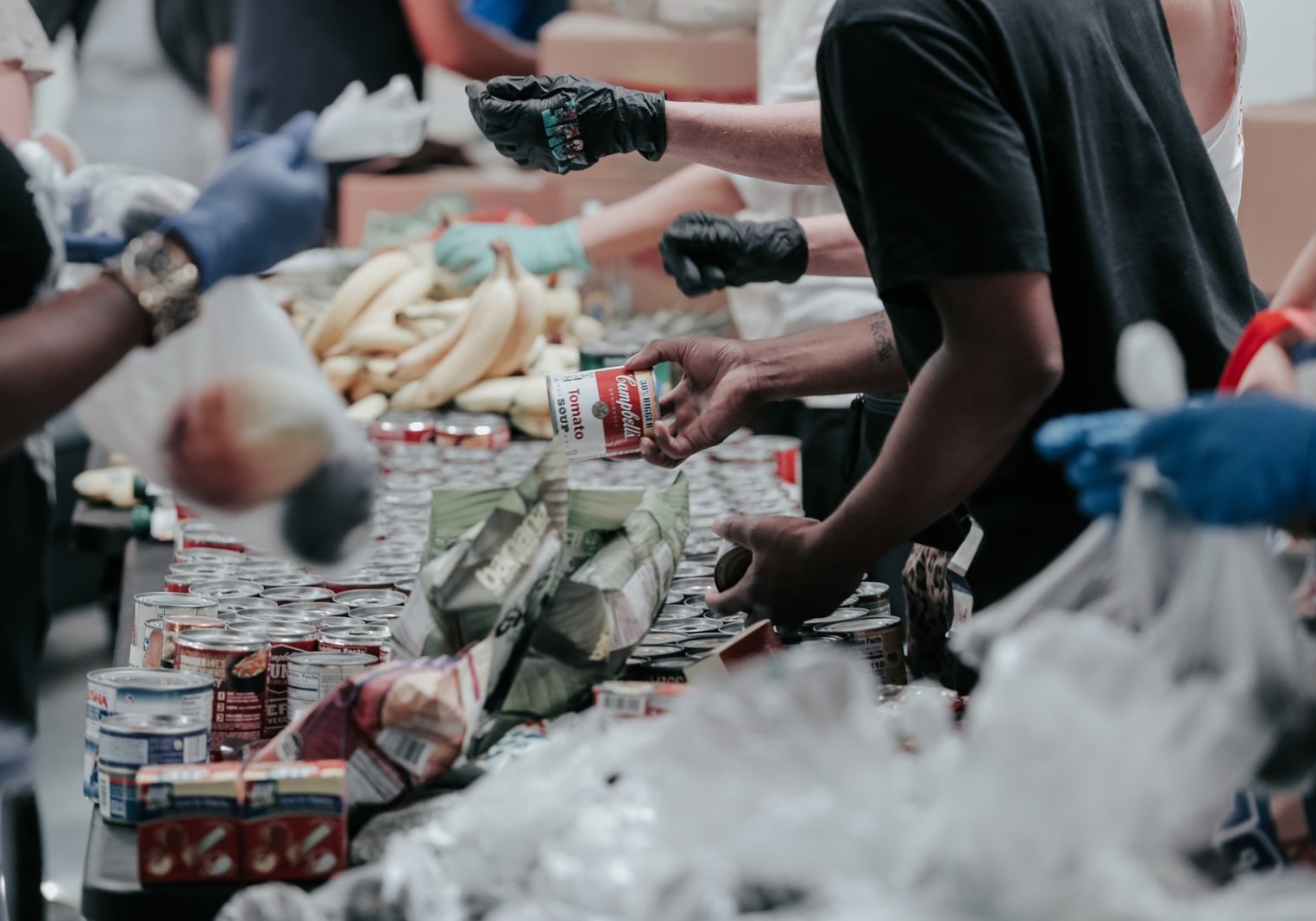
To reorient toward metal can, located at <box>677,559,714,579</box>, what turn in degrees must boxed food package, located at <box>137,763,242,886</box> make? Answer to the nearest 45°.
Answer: approximately 135° to its left

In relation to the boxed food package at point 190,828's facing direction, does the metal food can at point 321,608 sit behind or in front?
behind

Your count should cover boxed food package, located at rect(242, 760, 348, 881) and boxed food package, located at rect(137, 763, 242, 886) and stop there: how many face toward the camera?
2

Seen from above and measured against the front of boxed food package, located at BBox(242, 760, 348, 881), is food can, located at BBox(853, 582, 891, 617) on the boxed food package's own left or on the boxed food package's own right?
on the boxed food package's own left

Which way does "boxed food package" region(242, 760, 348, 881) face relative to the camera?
toward the camera

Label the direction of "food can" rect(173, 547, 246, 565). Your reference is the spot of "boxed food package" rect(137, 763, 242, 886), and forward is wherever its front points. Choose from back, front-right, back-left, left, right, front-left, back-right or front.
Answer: back
